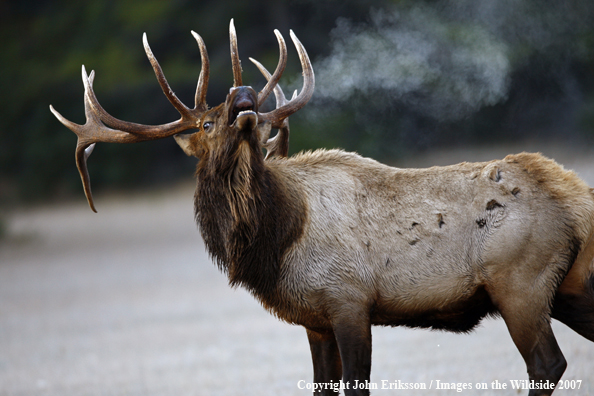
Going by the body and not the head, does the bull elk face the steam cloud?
no

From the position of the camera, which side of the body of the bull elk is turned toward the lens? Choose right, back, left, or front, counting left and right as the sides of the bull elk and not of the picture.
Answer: left
